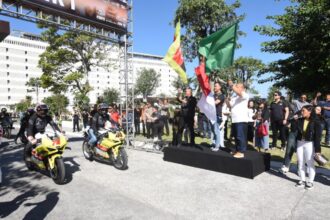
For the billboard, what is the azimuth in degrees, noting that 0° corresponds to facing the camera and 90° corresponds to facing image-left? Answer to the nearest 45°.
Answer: approximately 315°

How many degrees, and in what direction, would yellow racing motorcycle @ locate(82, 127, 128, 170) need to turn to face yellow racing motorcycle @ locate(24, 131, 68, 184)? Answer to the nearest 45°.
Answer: approximately 90° to its right

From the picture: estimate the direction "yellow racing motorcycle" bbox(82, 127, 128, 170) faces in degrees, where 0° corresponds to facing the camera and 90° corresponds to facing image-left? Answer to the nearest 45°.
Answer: approximately 315°

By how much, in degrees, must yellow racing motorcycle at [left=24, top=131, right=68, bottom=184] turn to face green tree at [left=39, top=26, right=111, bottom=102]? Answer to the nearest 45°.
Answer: approximately 135° to its left

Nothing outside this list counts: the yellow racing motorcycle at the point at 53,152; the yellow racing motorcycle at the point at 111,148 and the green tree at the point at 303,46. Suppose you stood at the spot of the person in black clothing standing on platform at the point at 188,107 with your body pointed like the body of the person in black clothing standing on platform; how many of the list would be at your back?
1

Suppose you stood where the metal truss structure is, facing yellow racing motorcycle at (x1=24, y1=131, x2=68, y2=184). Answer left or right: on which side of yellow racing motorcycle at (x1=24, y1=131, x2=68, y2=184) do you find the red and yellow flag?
left

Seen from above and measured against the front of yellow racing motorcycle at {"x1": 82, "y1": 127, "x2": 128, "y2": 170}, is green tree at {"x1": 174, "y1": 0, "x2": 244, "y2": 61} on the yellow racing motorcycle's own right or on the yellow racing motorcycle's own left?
on the yellow racing motorcycle's own left

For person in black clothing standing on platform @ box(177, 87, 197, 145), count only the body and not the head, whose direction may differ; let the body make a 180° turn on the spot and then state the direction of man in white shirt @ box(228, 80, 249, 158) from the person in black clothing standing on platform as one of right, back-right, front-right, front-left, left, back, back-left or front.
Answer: right

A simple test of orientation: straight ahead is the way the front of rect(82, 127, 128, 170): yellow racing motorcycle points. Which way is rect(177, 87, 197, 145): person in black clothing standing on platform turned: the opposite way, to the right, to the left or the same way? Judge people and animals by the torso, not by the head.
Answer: to the right

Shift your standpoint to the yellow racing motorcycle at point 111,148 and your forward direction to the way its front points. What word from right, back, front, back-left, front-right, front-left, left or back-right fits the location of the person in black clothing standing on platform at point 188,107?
front-left
